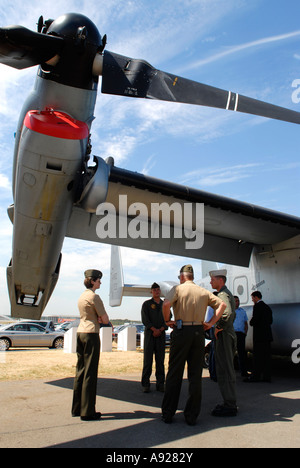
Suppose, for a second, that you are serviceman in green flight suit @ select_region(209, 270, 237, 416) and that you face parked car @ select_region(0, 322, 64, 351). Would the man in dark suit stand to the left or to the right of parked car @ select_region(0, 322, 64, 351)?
right

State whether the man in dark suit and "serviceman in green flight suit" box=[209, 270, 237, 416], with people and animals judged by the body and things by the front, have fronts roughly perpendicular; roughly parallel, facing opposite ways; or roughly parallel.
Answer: roughly parallel

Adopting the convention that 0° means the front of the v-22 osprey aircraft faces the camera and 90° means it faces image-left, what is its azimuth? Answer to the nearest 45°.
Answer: approximately 315°

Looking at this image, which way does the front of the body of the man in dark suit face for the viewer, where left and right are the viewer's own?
facing to the left of the viewer

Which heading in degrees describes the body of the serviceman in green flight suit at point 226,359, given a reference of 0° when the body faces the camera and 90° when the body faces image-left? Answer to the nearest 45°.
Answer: approximately 90°

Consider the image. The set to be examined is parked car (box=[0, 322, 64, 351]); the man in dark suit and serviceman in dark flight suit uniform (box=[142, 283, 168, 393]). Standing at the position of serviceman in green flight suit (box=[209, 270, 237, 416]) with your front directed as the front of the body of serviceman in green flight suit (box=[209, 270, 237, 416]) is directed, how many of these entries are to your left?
0

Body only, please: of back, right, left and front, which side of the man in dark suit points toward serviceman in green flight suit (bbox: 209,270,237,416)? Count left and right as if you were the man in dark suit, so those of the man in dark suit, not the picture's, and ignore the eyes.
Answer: left

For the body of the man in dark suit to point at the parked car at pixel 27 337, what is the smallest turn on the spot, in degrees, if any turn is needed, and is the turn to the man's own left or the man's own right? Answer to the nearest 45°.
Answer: approximately 45° to the man's own right
